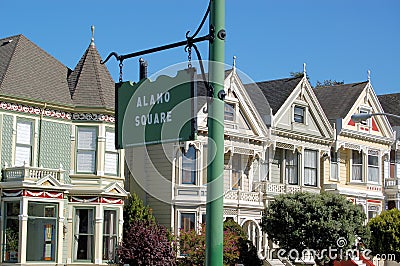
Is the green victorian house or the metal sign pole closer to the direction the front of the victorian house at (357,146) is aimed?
the metal sign pole

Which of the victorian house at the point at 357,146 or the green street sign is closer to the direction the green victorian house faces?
the green street sign

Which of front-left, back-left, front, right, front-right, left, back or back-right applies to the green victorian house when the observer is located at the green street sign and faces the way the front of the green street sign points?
back-right

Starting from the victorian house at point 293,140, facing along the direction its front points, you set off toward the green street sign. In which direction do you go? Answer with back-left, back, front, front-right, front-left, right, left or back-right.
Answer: front-right

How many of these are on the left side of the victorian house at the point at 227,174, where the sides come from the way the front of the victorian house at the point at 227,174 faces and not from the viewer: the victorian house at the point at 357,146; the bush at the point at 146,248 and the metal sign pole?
1

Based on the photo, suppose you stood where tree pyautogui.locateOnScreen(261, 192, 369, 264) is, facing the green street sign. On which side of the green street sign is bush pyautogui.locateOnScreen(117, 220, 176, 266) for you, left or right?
right

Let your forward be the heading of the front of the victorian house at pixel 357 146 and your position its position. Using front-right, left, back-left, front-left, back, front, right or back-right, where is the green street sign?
front-right

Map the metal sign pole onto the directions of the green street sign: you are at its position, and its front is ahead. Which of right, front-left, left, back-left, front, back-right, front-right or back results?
left

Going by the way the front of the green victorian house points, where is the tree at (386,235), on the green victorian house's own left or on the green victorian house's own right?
on the green victorian house's own left

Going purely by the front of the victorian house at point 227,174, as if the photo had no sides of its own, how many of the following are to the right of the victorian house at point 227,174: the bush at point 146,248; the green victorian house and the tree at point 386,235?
2
